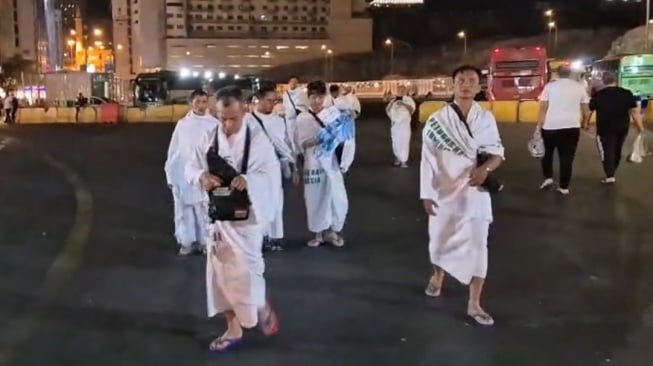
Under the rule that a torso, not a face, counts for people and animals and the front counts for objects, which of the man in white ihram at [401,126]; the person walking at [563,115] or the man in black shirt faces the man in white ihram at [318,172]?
the man in white ihram at [401,126]

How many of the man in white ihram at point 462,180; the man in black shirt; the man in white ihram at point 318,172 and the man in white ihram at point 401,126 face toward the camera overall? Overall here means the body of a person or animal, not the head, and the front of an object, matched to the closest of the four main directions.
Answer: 3

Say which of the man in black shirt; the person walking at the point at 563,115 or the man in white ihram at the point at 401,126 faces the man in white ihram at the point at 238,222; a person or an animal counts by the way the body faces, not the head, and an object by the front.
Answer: the man in white ihram at the point at 401,126

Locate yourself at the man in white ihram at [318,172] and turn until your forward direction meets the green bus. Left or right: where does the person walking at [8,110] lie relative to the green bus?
left

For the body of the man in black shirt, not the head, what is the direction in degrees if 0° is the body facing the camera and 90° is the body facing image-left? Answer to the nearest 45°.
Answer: approximately 180°

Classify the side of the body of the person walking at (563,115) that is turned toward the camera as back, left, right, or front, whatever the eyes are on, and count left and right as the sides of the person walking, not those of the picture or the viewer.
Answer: back

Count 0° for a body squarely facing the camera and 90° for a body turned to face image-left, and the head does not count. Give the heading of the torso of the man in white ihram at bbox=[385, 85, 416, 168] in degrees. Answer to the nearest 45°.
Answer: approximately 0°

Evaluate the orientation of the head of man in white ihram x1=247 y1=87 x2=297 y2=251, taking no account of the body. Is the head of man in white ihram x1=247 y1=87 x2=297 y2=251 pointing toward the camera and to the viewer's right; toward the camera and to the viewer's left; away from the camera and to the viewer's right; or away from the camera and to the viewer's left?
toward the camera and to the viewer's right

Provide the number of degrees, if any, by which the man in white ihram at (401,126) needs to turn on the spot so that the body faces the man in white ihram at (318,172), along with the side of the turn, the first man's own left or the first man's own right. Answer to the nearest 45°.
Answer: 0° — they already face them
